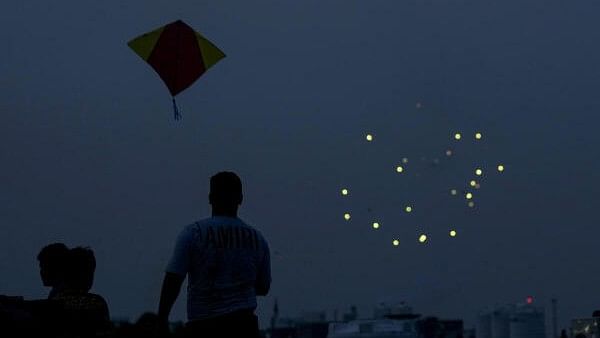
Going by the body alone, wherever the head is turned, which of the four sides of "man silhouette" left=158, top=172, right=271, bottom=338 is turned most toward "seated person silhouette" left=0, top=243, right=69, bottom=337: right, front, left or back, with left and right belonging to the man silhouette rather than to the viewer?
left

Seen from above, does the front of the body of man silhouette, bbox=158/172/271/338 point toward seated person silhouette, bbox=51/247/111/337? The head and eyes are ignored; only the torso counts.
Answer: no

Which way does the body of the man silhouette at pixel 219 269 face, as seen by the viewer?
away from the camera

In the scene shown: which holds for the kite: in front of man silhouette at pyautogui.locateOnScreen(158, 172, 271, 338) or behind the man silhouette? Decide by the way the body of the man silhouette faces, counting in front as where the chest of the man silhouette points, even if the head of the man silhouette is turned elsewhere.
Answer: in front

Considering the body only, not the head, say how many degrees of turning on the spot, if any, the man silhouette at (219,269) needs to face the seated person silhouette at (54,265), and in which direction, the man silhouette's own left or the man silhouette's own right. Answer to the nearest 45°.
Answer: approximately 45° to the man silhouette's own left
